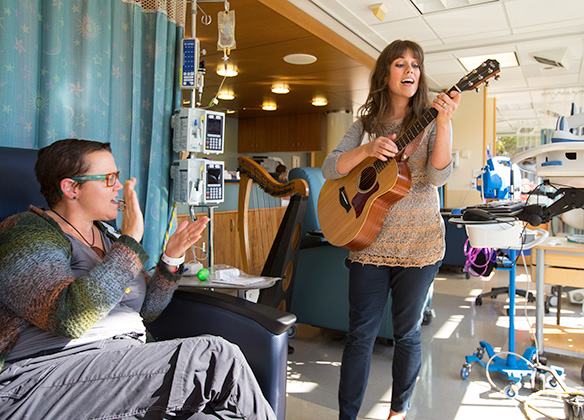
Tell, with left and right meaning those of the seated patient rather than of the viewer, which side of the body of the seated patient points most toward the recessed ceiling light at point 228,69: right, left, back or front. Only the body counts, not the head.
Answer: left

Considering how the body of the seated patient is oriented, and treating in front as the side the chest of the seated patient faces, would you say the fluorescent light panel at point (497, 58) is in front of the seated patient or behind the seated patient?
in front

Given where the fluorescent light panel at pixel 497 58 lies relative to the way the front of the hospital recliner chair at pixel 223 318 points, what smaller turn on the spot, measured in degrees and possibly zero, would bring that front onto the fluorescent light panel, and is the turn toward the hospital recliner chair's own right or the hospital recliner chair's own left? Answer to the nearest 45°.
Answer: approximately 90° to the hospital recliner chair's own left

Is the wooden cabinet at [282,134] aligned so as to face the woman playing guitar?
yes

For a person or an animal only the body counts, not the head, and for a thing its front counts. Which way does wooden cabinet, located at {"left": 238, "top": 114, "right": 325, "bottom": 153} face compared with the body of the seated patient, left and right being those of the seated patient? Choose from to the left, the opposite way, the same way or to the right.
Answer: to the right

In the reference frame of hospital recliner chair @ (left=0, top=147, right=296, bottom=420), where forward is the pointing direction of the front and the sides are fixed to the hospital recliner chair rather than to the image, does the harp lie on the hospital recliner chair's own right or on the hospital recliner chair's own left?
on the hospital recliner chair's own left

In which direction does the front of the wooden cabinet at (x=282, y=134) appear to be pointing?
toward the camera

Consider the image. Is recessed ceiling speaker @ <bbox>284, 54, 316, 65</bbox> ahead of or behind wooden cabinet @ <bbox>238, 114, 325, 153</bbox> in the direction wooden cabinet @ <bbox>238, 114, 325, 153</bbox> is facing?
ahead

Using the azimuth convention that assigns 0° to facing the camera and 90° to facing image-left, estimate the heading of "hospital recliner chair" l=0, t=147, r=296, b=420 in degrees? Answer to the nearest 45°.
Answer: approximately 315°

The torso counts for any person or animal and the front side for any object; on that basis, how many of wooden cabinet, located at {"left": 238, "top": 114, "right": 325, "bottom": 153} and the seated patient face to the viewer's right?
1

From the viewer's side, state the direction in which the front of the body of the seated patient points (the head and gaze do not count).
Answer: to the viewer's right

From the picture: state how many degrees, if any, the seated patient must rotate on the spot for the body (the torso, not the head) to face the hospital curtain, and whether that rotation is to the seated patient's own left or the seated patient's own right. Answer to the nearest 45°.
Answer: approximately 90° to the seated patient's own left

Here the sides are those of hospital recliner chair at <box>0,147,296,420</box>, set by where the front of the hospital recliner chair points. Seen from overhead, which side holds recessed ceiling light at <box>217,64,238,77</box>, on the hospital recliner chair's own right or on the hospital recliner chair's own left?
on the hospital recliner chair's own left

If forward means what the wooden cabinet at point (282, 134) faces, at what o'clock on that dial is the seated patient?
The seated patient is roughly at 12 o'clock from the wooden cabinet.

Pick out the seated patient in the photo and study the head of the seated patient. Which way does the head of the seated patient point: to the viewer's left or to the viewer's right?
to the viewer's right
